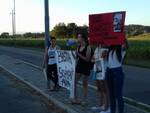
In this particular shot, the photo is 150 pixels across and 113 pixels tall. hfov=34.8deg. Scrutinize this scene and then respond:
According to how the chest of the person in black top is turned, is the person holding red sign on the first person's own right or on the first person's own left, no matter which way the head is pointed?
on the first person's own left

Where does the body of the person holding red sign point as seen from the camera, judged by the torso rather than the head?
toward the camera

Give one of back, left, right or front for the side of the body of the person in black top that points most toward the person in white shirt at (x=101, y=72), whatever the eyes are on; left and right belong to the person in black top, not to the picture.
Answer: left

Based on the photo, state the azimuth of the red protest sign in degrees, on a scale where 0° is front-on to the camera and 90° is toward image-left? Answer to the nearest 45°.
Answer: approximately 0°

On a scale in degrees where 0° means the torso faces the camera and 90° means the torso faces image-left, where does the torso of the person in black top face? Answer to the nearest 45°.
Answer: approximately 45°

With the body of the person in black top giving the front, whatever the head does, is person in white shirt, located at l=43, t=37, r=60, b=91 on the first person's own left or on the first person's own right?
on the first person's own right
